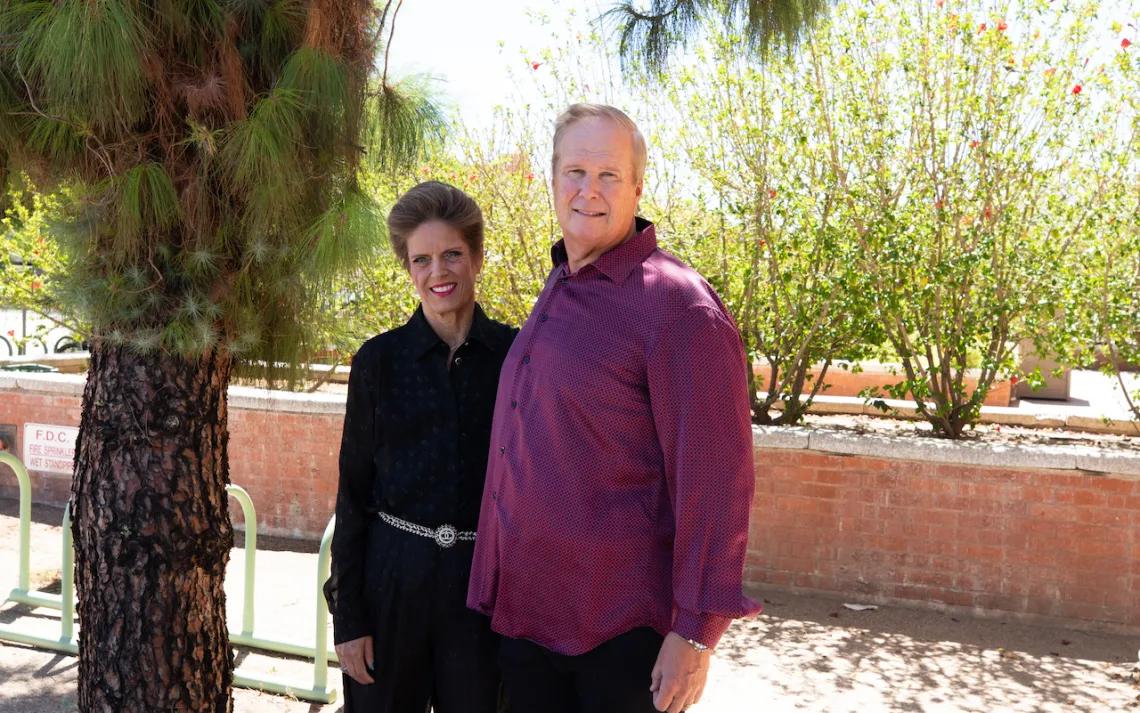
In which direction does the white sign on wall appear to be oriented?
toward the camera

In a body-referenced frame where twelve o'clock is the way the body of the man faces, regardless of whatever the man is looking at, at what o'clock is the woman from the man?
The woman is roughly at 3 o'clock from the man.

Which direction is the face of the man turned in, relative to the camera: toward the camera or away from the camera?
toward the camera

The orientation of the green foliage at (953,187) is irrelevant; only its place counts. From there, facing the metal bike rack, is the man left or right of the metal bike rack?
left

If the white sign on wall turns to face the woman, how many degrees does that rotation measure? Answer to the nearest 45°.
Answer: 0° — it already faces them

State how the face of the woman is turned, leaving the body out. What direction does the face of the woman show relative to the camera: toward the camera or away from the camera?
toward the camera

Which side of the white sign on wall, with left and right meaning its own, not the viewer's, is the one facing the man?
front

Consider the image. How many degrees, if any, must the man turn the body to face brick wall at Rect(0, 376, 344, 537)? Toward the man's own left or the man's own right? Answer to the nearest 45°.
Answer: approximately 90° to the man's own right

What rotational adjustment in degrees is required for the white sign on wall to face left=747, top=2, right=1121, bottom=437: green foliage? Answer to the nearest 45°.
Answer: approximately 45° to its left

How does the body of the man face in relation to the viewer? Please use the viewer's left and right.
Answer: facing the viewer and to the left of the viewer

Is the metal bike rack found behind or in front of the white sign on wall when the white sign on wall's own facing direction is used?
in front

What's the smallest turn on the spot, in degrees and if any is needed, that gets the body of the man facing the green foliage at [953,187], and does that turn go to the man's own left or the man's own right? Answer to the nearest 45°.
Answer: approximately 180°

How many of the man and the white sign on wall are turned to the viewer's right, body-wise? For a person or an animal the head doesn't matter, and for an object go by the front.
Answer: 0
